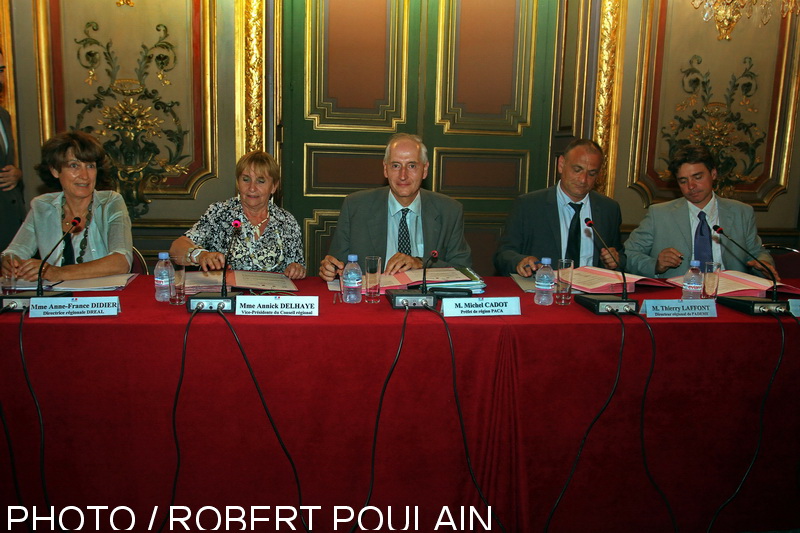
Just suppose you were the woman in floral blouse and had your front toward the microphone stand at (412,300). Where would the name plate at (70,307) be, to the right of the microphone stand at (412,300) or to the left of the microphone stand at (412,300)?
right

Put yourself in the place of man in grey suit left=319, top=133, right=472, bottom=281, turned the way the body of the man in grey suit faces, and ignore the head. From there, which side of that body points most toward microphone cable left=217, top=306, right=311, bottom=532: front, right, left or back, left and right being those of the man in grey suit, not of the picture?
front

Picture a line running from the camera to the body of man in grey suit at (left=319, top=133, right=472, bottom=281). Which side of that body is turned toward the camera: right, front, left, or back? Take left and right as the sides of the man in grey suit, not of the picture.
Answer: front

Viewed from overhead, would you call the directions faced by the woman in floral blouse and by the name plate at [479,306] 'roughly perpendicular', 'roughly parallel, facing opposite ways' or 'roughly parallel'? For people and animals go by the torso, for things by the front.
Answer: roughly parallel

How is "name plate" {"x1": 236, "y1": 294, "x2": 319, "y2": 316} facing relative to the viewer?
toward the camera

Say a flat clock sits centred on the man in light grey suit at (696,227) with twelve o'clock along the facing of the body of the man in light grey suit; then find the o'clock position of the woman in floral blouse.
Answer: The woman in floral blouse is roughly at 2 o'clock from the man in light grey suit.

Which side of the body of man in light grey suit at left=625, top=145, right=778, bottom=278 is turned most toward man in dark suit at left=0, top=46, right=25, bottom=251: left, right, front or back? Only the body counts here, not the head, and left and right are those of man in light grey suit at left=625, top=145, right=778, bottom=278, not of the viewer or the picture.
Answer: right

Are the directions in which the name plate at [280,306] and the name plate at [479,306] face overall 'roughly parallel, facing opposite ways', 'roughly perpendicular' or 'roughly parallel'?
roughly parallel

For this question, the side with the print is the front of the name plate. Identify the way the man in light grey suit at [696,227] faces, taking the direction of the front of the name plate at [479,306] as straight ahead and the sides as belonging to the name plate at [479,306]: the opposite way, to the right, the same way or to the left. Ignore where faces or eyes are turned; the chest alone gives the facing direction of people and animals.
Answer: the same way

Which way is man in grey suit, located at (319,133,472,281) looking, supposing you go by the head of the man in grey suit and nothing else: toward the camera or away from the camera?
toward the camera

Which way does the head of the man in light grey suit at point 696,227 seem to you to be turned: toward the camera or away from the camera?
toward the camera

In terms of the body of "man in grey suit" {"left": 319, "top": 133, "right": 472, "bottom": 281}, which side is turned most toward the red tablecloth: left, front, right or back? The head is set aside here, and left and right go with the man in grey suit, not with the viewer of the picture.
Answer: front

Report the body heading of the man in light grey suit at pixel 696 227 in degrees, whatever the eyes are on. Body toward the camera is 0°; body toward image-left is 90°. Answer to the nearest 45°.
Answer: approximately 0°

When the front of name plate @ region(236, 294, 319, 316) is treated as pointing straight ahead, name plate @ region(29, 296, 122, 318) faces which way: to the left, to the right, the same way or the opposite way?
the same way

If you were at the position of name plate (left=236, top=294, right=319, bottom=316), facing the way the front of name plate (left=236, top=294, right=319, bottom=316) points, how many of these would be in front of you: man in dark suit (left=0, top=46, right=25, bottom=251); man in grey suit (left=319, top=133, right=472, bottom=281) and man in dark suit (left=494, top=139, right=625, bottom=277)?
0
